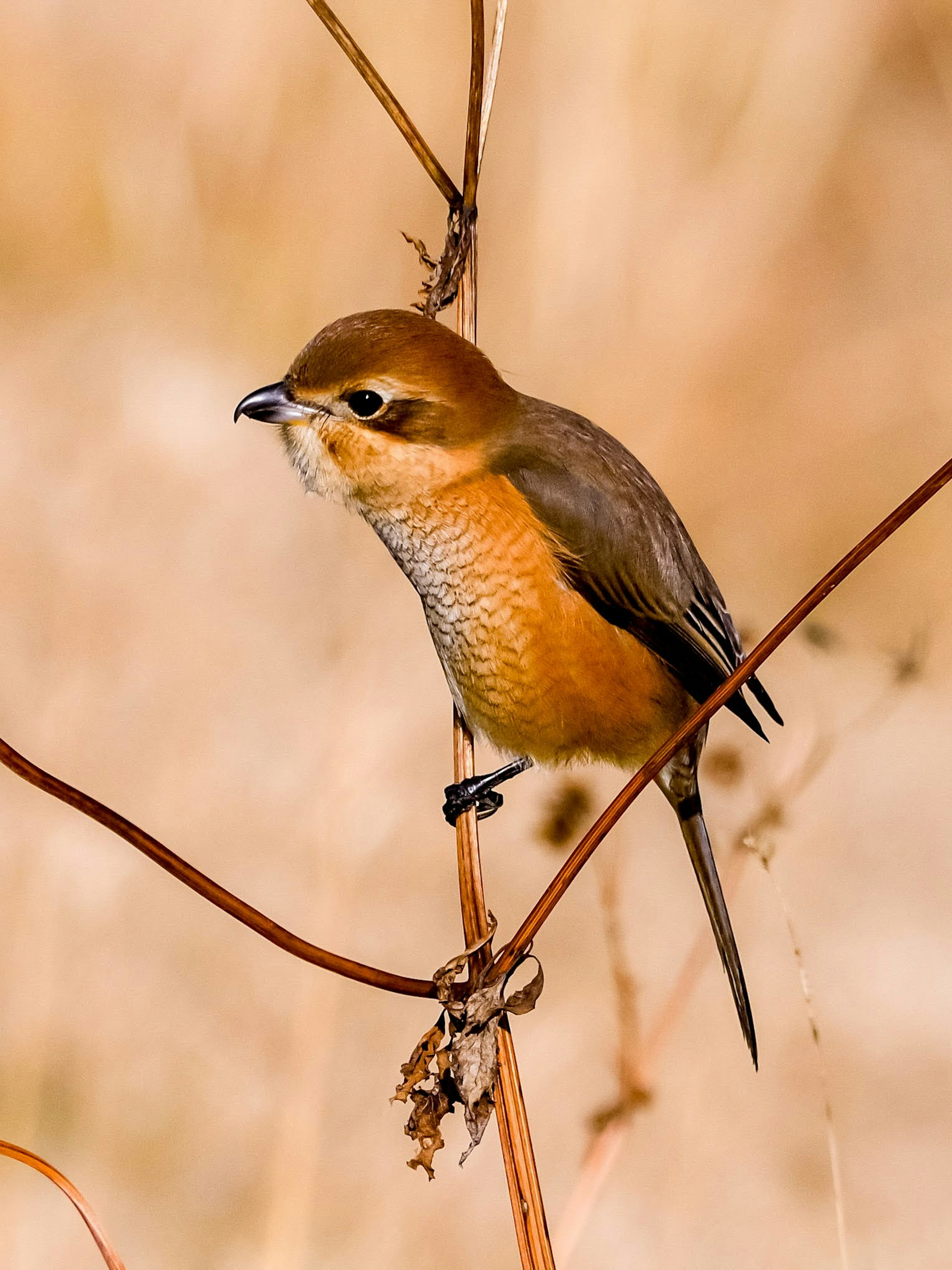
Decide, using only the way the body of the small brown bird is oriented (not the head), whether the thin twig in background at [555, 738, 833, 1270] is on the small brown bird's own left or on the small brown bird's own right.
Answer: on the small brown bird's own right

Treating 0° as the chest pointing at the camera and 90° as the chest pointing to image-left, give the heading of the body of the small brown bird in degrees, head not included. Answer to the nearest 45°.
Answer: approximately 90°
